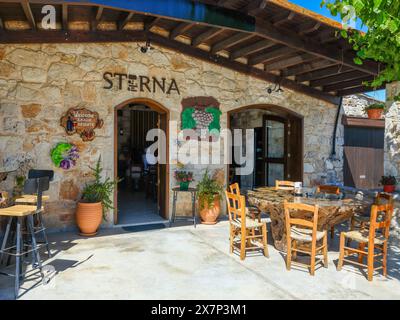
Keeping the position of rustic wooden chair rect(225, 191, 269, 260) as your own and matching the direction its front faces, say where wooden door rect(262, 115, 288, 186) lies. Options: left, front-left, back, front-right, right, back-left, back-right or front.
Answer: front-left

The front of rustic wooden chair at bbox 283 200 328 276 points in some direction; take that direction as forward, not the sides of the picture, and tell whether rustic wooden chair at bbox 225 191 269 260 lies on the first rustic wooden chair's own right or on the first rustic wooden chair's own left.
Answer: on the first rustic wooden chair's own left

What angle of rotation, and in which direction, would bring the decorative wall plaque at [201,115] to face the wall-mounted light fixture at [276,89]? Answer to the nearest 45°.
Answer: approximately 135° to its left

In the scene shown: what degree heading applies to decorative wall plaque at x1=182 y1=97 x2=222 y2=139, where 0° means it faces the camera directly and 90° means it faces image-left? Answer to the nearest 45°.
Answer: approximately 0°

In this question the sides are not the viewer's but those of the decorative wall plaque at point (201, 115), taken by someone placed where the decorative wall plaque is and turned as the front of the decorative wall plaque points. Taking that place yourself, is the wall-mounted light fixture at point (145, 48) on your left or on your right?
on your right

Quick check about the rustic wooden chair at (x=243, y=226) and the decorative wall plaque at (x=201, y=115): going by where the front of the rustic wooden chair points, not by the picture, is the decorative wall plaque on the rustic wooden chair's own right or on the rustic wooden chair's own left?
on the rustic wooden chair's own left

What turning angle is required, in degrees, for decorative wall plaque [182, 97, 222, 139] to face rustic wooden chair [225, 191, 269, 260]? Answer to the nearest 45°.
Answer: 0° — it already faces it

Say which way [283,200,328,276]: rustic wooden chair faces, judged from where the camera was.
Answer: facing away from the viewer and to the right of the viewer
